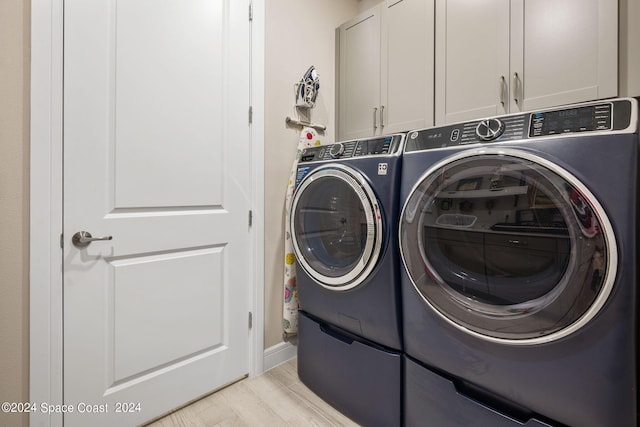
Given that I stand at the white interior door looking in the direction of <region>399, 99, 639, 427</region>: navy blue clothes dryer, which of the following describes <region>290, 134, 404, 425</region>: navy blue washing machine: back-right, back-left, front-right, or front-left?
front-left

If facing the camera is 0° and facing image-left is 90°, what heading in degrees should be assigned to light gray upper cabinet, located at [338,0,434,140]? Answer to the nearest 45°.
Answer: approximately 45°

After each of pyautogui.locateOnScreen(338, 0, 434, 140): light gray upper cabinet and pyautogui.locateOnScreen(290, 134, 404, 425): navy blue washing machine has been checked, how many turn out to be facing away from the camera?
0

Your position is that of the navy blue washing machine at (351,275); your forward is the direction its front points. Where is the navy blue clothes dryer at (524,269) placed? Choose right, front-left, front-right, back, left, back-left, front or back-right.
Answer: left

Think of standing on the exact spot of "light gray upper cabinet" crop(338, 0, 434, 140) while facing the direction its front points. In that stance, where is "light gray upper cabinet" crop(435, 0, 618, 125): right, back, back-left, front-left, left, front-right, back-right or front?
left

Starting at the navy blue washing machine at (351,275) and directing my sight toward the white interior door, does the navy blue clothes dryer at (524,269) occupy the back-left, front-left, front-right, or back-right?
back-left

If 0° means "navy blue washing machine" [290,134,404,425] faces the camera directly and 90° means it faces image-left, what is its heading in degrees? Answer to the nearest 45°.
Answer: approximately 45°

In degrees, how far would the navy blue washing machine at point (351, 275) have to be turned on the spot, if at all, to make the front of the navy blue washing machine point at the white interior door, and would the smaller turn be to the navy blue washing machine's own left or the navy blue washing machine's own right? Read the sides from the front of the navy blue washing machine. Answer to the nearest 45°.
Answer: approximately 45° to the navy blue washing machine's own right
